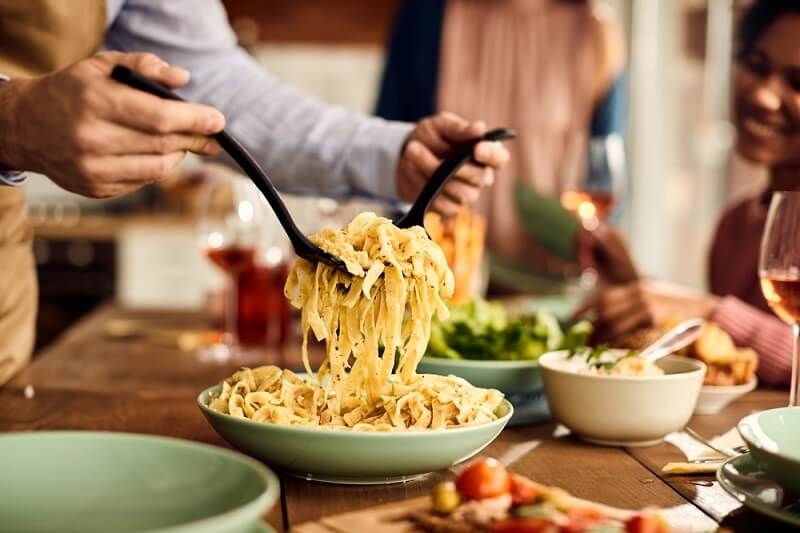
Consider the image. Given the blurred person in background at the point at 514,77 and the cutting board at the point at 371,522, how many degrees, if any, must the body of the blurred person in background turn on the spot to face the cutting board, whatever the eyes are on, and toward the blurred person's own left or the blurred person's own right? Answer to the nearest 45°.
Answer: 0° — they already face it

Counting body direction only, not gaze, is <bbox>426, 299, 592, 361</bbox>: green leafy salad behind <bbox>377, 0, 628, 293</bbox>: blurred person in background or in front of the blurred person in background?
in front

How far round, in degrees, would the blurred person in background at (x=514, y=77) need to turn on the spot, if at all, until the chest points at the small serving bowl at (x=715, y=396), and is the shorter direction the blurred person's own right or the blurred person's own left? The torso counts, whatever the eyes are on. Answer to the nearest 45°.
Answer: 0° — they already face it

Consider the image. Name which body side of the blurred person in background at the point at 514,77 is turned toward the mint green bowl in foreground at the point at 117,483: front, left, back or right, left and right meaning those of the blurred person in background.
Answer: front

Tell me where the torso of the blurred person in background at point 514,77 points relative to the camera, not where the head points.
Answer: toward the camera

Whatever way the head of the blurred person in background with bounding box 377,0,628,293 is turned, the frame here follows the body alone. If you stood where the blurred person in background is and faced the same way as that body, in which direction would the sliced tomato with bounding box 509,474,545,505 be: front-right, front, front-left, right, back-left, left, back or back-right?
front

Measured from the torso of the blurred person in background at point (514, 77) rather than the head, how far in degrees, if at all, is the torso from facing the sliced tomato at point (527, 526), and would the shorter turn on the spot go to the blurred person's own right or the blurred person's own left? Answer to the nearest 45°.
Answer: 0° — they already face it

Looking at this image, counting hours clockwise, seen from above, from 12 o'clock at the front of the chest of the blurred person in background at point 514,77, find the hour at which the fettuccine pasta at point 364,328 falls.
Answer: The fettuccine pasta is roughly at 12 o'clock from the blurred person in background.

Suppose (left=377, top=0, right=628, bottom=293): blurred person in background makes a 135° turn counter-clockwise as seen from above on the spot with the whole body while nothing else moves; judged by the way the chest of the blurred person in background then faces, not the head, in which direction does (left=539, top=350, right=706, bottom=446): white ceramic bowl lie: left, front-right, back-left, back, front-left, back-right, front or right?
back-right

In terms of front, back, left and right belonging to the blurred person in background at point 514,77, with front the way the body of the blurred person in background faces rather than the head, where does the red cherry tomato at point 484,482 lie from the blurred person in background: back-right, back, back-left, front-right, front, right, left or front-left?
front

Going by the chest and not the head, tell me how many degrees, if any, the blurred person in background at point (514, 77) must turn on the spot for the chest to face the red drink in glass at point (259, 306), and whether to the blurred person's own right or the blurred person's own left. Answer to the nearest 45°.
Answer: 0° — they already face it

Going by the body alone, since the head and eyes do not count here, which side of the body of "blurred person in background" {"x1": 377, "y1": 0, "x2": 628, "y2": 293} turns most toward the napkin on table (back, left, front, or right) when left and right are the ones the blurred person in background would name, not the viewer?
front

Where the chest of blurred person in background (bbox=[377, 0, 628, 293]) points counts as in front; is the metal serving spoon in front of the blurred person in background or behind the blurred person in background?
in front

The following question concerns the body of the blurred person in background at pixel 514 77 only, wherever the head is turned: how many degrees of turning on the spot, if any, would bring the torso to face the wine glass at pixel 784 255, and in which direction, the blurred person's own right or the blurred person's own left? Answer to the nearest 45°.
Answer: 0° — they already face it

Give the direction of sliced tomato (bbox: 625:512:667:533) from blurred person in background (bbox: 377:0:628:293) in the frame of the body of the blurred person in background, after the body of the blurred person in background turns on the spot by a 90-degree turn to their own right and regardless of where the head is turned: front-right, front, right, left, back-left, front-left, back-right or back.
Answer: left

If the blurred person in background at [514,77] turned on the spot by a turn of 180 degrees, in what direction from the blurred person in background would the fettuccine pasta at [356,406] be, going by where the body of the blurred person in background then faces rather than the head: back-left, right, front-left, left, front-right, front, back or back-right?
back
